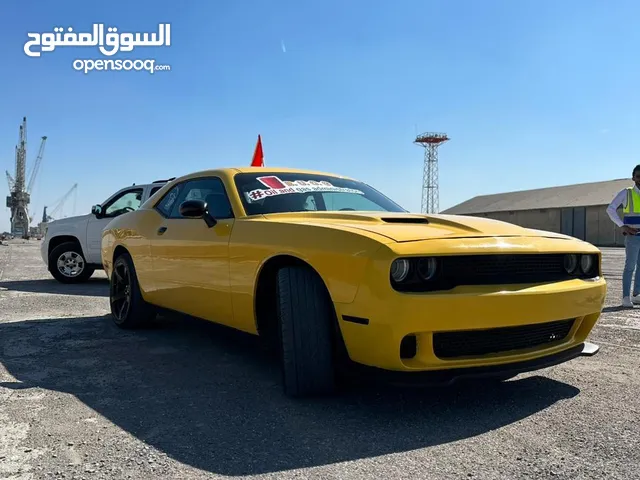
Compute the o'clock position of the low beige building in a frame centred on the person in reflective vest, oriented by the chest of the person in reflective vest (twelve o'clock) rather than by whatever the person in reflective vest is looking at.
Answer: The low beige building is roughly at 6 o'clock from the person in reflective vest.

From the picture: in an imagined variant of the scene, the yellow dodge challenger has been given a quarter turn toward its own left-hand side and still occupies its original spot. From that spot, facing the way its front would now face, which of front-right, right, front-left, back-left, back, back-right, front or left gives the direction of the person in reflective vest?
front

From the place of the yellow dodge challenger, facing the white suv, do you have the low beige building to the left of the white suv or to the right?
right

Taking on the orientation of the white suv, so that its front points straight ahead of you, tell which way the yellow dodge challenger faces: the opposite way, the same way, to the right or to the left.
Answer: to the left

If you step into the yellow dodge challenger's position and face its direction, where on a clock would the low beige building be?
The low beige building is roughly at 8 o'clock from the yellow dodge challenger.

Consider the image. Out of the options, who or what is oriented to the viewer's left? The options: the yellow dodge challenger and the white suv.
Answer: the white suv

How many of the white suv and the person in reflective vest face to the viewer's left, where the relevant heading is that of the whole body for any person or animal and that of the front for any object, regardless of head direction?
1

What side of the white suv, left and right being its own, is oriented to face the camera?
left

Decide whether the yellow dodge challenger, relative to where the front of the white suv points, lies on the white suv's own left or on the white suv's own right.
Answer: on the white suv's own left

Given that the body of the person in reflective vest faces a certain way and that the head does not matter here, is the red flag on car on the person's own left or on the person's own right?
on the person's own right

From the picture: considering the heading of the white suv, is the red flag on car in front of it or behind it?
behind

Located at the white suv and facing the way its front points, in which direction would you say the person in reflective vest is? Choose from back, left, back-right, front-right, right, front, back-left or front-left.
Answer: back-left

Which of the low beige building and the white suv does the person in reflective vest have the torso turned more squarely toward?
the white suv

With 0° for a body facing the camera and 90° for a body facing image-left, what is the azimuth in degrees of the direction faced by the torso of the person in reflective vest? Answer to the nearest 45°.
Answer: approximately 0°
